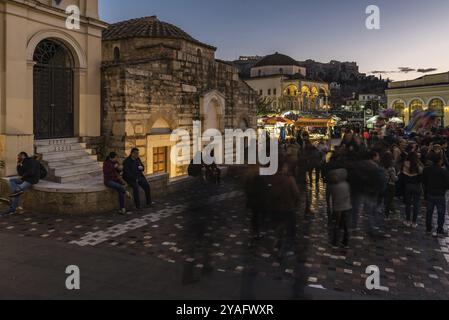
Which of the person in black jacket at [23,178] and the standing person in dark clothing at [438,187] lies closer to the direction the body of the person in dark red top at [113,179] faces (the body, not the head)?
the standing person in dark clothing

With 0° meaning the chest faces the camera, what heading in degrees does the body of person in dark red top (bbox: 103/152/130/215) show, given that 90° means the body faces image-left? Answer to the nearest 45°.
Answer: approximately 315°

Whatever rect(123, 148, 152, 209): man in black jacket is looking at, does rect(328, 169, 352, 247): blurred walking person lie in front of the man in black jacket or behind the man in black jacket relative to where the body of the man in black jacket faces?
in front

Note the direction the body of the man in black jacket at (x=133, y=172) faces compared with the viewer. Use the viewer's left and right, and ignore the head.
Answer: facing the viewer and to the right of the viewer

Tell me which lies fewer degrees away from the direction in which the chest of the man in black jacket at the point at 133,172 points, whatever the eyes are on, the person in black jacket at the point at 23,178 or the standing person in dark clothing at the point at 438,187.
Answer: the standing person in dark clothing
